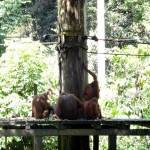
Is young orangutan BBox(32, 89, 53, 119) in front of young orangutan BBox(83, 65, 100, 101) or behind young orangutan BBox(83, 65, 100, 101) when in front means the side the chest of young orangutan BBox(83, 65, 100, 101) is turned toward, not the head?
in front
